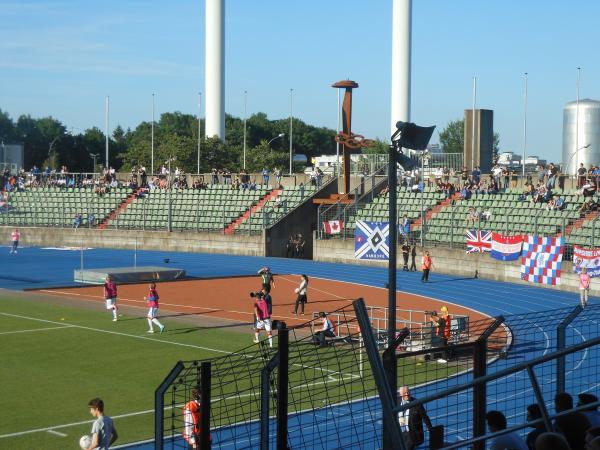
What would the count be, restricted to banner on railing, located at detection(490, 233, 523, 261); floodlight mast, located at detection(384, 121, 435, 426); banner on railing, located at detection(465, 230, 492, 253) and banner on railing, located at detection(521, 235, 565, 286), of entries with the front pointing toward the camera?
3

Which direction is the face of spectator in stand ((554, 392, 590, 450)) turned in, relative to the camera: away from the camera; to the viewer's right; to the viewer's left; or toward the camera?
away from the camera

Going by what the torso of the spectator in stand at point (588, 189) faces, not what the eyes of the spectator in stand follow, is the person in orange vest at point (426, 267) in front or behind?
in front

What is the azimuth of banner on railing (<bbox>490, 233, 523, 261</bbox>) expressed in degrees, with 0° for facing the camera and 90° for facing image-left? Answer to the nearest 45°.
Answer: approximately 0°

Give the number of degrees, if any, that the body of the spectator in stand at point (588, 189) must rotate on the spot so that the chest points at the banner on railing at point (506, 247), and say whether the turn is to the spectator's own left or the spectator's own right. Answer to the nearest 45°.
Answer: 0° — they already face it

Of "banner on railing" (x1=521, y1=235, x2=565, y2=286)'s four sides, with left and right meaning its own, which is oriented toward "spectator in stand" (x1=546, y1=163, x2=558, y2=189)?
back

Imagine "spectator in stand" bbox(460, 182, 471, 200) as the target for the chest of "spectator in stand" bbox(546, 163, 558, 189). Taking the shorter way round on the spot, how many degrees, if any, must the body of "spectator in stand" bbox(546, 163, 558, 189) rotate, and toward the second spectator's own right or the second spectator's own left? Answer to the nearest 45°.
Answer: approximately 90° to the second spectator's own right

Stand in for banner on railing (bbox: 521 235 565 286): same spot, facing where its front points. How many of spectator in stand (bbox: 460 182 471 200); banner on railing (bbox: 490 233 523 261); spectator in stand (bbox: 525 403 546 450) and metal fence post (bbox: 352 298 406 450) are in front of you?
2

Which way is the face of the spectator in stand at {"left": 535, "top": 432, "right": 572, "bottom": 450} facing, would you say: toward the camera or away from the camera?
away from the camera

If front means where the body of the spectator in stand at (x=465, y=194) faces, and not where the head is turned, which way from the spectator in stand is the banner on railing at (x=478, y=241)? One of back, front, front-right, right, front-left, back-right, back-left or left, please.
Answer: front-left

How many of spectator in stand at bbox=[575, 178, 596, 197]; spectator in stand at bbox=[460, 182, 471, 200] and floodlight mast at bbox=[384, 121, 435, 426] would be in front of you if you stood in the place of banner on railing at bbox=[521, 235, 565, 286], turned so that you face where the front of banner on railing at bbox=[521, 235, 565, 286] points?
1
